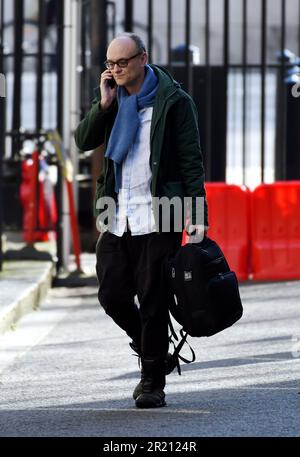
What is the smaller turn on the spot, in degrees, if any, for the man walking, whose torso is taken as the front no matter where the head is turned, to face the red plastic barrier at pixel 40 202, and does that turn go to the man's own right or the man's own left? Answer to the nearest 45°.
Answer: approximately 135° to the man's own right

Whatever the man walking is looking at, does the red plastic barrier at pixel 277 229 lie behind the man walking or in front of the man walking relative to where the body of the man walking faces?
behind

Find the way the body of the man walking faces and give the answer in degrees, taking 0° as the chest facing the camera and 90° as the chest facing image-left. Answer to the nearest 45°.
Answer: approximately 45°

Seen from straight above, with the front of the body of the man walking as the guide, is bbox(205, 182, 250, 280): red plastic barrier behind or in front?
behind
